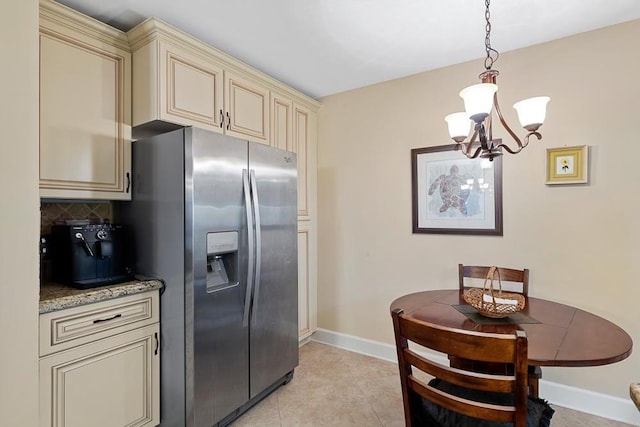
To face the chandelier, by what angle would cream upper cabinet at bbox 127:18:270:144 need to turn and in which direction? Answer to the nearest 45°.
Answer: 0° — it already faces it

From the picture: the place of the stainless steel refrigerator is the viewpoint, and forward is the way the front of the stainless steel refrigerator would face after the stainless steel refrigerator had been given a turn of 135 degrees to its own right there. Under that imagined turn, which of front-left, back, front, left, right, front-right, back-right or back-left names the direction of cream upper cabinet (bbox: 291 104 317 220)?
back-right

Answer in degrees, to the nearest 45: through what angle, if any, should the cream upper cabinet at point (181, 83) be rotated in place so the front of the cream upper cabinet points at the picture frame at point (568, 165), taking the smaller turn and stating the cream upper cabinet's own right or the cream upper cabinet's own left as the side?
approximately 45° to the cream upper cabinet's own left

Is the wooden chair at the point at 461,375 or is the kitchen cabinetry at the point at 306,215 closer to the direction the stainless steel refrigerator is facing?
the wooden chair

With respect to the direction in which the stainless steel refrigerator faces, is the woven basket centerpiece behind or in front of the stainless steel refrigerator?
in front

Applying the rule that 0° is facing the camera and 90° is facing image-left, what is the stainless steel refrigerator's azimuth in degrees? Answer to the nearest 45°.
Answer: approximately 315°

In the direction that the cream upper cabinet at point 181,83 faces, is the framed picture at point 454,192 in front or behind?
in front

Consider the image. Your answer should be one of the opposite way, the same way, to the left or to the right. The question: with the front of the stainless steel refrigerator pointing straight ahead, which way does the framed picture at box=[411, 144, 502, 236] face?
to the right

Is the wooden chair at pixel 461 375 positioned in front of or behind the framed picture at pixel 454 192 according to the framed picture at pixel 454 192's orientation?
in front

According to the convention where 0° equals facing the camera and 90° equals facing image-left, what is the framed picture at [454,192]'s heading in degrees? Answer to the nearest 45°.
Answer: approximately 0°

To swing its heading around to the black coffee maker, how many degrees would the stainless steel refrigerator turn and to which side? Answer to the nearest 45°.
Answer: approximately 135° to its right
